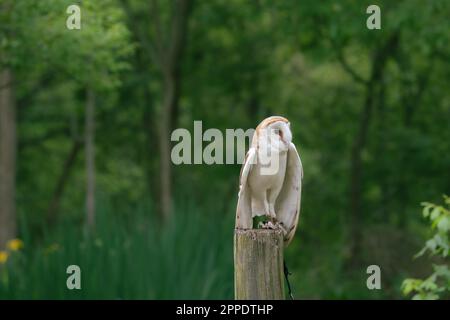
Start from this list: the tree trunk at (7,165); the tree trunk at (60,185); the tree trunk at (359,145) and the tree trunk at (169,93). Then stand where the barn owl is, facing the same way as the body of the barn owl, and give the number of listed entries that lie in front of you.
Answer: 0

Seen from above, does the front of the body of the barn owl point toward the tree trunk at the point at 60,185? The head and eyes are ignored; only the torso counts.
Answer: no

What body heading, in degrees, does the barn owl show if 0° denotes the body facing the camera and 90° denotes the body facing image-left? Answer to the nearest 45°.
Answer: approximately 315°

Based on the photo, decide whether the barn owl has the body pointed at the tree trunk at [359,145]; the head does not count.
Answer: no

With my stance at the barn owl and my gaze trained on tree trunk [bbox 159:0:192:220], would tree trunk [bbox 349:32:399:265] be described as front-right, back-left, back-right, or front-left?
front-right

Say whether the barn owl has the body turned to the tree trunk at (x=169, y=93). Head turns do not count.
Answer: no
